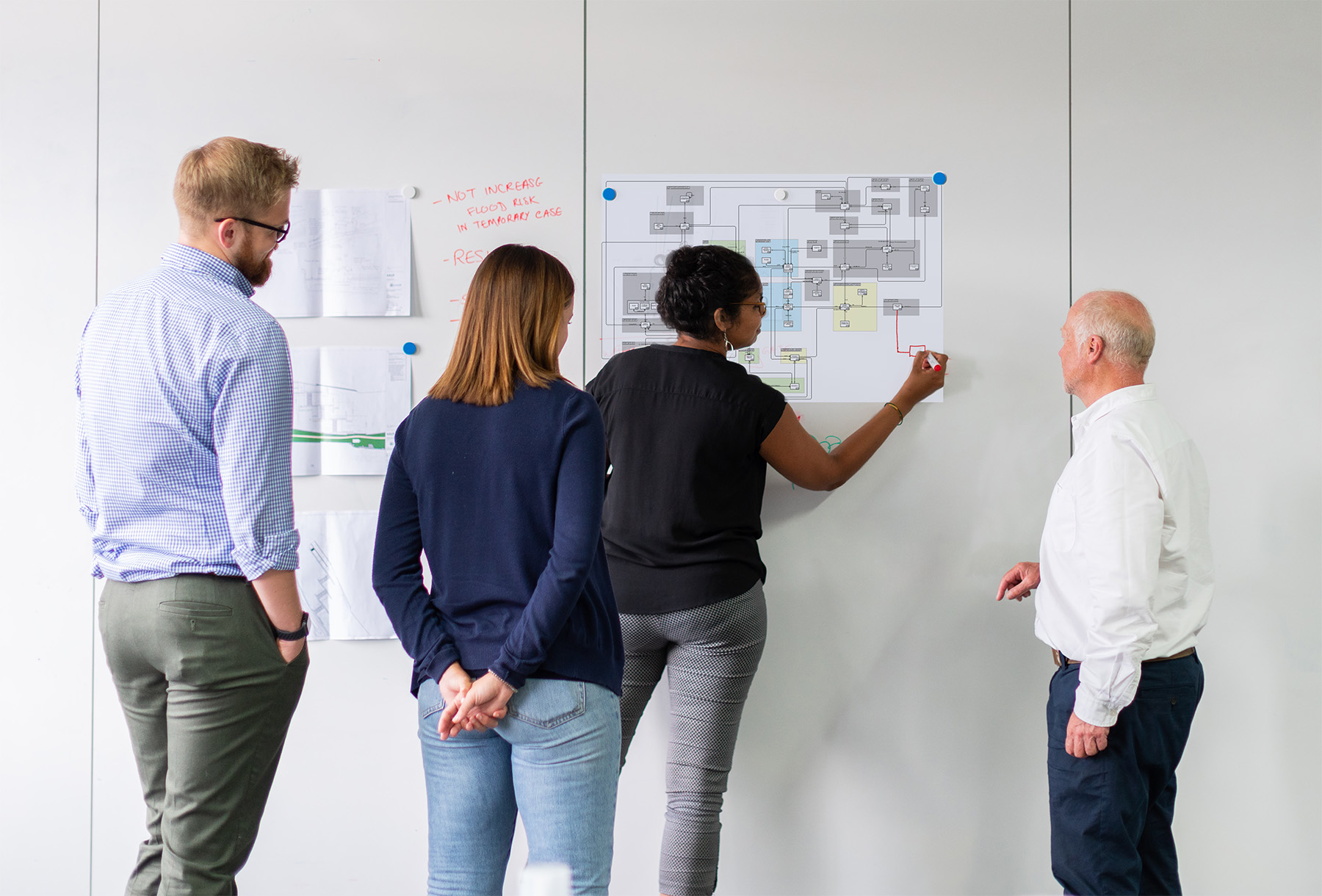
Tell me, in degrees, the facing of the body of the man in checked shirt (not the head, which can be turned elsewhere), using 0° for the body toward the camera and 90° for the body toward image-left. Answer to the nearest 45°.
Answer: approximately 225°

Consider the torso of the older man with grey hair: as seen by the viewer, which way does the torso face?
to the viewer's left

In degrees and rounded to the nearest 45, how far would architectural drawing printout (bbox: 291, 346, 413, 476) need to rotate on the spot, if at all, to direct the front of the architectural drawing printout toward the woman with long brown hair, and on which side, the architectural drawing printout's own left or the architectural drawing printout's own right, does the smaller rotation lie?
0° — it already faces them

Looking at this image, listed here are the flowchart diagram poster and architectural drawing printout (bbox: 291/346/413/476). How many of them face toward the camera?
2

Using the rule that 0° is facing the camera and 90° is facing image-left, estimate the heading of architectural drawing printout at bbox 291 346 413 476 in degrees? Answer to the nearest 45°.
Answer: approximately 0°

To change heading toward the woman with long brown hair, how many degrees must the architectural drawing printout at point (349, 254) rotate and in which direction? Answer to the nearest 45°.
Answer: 0° — it already faces them

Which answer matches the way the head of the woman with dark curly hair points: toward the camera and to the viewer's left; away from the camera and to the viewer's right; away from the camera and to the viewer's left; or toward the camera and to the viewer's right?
away from the camera and to the viewer's right
